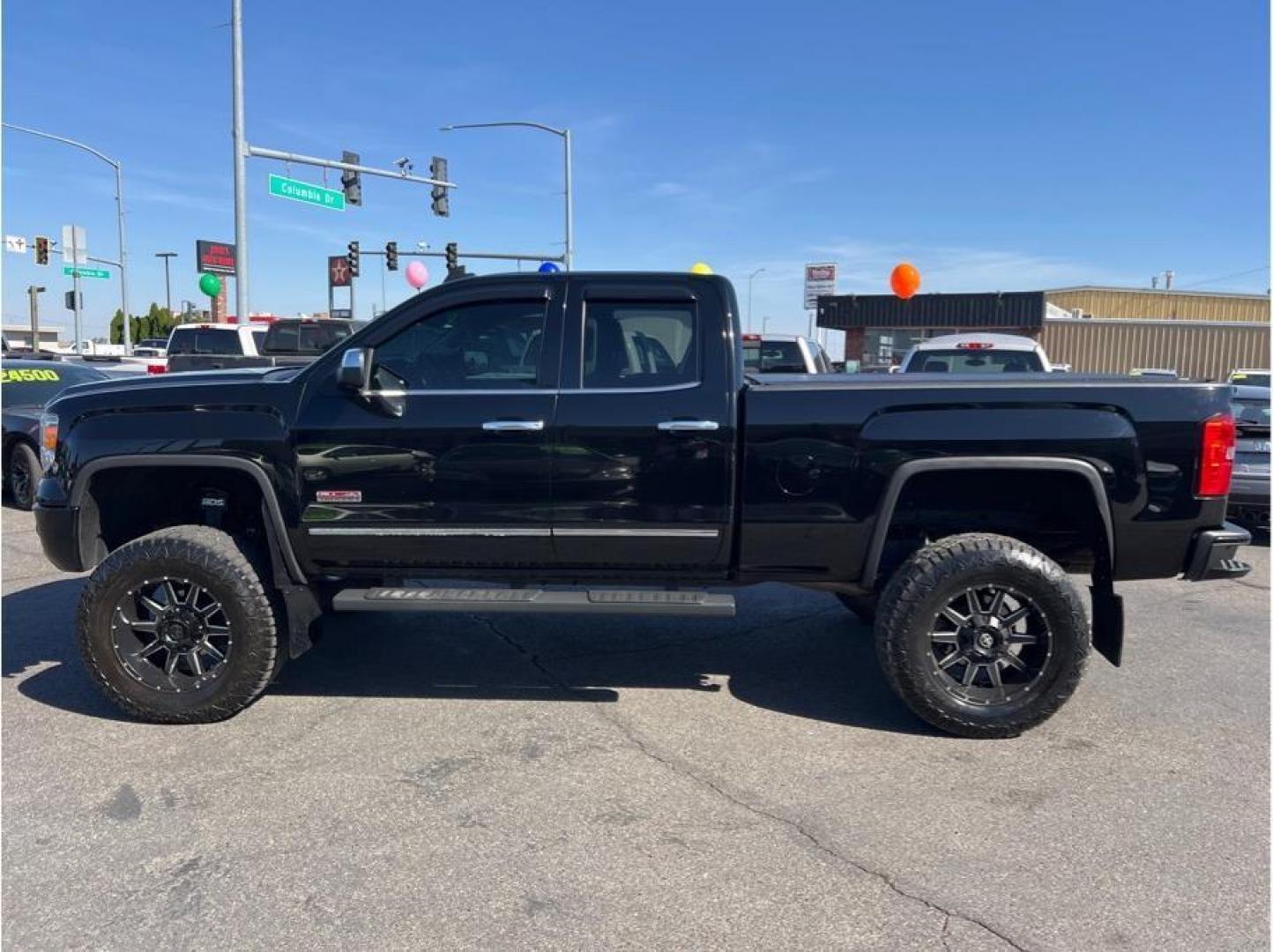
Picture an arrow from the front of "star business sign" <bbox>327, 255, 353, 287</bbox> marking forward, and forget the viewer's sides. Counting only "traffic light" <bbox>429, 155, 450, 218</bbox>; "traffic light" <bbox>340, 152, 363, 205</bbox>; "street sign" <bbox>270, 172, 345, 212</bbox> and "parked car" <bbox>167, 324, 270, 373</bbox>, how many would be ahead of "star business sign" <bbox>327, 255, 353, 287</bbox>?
4

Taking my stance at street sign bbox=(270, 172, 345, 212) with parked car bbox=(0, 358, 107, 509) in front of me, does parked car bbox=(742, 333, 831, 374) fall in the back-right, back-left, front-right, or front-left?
front-left

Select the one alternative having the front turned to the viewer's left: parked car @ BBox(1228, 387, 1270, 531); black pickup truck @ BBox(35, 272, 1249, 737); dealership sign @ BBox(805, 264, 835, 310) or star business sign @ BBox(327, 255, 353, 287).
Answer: the black pickup truck

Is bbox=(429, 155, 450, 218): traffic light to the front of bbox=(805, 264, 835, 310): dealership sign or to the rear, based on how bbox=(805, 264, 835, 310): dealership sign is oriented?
to the front

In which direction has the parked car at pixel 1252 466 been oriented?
away from the camera

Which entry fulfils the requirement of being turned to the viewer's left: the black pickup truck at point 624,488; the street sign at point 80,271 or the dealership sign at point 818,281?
the black pickup truck

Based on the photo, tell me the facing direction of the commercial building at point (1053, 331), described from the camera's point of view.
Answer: facing the viewer and to the left of the viewer

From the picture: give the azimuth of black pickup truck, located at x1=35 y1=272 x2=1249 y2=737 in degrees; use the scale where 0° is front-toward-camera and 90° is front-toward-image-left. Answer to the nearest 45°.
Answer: approximately 90°

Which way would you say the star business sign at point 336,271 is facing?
toward the camera

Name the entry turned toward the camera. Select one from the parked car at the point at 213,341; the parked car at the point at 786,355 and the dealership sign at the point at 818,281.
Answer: the dealership sign

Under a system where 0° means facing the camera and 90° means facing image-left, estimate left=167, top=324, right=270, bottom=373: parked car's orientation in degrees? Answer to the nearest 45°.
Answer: approximately 225°

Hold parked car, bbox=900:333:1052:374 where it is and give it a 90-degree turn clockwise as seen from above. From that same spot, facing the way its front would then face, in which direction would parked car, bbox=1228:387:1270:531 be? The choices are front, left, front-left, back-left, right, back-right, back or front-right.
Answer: front-right

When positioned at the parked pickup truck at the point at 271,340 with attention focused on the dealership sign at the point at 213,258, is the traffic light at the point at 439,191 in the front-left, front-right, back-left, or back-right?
front-right

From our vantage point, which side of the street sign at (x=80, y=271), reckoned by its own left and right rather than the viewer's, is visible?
front

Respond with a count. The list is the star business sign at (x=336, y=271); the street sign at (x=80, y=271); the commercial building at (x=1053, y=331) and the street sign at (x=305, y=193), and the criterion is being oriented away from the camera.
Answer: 0

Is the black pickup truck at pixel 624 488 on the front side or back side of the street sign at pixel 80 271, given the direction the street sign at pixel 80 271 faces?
on the front side

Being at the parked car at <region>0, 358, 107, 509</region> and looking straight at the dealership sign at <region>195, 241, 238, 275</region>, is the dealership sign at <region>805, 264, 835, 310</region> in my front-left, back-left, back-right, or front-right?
front-right
